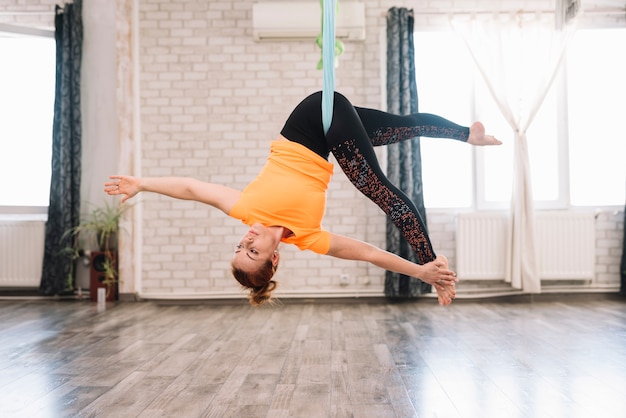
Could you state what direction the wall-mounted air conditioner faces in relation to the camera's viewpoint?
facing the viewer

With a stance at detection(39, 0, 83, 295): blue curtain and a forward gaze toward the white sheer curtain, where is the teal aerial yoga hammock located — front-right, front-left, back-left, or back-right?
front-right

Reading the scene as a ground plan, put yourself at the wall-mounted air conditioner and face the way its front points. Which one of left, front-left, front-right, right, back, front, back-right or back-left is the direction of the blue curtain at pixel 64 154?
right

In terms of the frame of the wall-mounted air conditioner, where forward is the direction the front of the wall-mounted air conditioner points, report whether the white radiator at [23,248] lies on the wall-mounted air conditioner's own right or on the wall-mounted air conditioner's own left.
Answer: on the wall-mounted air conditioner's own right

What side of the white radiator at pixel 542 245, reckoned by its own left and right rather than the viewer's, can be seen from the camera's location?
front

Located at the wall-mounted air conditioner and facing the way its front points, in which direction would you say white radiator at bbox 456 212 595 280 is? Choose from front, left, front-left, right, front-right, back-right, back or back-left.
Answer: left

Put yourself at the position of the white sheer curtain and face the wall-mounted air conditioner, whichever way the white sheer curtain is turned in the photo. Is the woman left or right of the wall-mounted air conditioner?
left

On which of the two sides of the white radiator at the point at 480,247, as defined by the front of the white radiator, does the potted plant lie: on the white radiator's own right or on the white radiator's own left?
on the white radiator's own right
